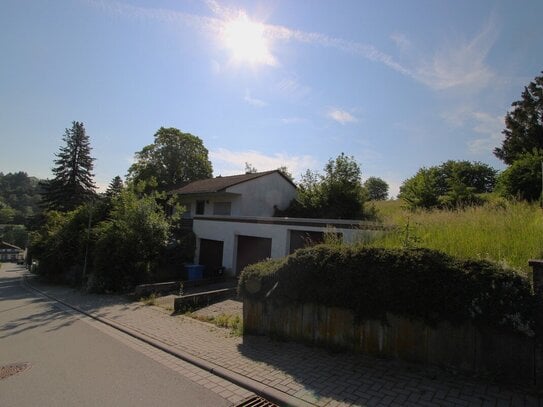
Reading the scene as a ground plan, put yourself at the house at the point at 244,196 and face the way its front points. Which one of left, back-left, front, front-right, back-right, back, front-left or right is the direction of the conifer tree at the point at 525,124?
back-left

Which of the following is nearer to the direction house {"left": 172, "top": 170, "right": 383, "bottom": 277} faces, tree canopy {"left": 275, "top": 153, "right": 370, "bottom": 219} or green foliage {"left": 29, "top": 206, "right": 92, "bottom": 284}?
the green foliage

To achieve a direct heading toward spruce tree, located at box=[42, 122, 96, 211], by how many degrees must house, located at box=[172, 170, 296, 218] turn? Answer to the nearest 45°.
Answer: approximately 90° to its right

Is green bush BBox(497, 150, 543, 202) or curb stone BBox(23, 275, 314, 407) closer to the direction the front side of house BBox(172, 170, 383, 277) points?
the curb stone

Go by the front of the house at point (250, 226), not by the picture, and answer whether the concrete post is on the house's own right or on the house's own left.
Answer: on the house's own left

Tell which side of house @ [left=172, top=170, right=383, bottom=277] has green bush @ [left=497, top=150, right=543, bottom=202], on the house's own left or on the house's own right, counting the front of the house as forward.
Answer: on the house's own left

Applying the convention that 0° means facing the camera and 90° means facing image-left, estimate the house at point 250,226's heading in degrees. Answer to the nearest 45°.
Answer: approximately 45°
